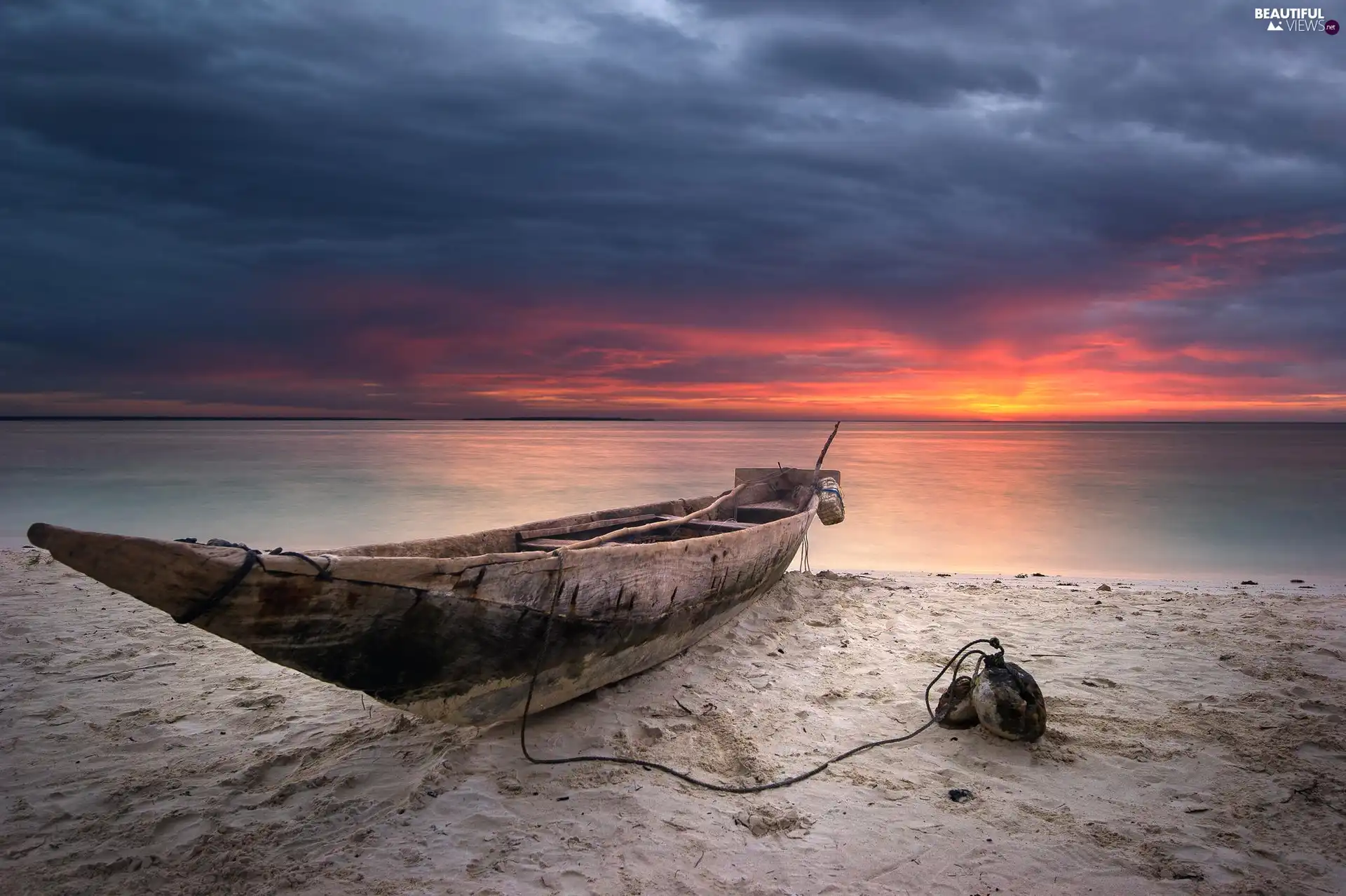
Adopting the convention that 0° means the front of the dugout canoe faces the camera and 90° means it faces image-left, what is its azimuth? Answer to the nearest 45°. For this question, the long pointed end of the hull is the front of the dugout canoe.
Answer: approximately 45°
